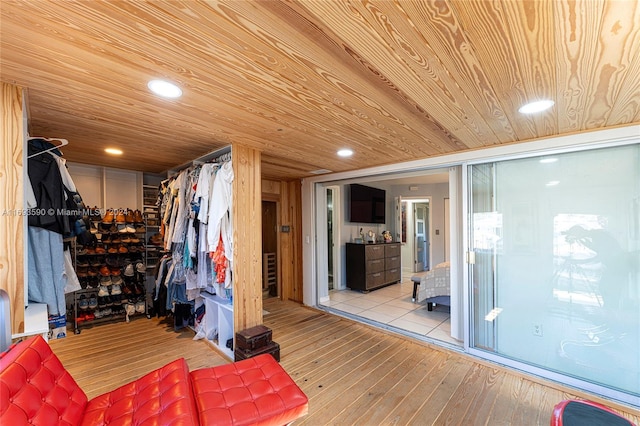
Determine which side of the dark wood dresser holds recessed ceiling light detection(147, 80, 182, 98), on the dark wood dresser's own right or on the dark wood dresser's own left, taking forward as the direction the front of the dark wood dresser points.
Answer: on the dark wood dresser's own right

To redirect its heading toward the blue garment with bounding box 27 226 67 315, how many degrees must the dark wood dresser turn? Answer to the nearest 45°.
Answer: approximately 90° to its right

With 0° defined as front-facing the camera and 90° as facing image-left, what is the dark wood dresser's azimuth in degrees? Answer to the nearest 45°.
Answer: approximately 315°

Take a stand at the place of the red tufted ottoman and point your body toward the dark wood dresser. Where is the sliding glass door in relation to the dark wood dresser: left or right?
right

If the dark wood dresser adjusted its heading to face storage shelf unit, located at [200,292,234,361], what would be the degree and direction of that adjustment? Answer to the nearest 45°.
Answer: approximately 90° to its right

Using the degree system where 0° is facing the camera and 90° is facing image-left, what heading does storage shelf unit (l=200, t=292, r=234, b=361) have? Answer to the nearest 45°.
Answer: approximately 45°

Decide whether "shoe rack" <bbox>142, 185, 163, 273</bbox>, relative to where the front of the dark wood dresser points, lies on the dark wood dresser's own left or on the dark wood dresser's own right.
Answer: on the dark wood dresser's own right

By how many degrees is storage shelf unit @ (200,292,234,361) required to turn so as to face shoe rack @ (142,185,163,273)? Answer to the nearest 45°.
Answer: approximately 90° to its right

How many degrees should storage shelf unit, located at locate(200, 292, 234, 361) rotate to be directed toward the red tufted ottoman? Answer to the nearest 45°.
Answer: approximately 45° to its left

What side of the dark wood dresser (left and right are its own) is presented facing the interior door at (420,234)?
left

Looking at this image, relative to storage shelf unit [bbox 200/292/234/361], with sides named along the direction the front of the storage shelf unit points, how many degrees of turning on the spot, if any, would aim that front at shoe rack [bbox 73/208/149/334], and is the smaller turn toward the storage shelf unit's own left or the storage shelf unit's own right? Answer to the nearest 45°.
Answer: approximately 90° to the storage shelf unit's own right

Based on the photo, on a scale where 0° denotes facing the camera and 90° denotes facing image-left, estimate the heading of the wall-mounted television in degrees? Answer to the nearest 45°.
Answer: approximately 315°
